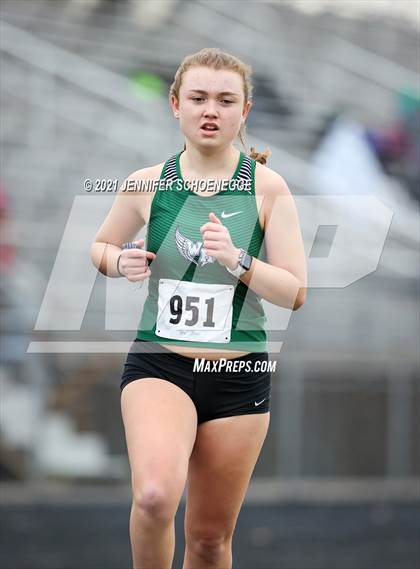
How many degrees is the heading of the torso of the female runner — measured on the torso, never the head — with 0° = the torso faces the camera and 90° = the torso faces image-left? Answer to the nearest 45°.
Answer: approximately 0°
